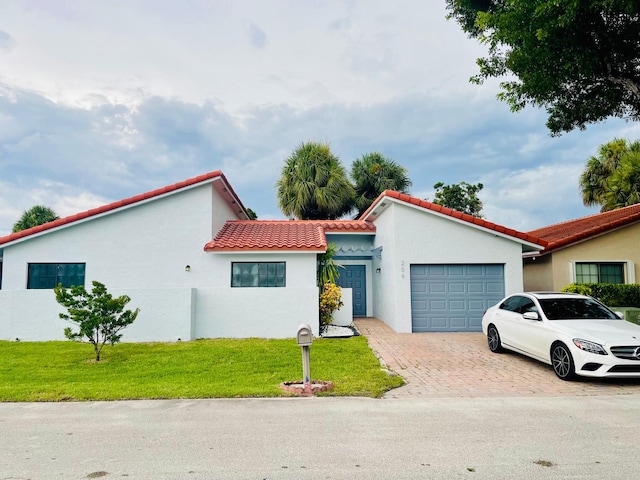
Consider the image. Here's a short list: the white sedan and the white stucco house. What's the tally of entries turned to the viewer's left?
0

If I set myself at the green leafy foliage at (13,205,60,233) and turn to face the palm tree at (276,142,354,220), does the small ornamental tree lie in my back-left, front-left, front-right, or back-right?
front-right

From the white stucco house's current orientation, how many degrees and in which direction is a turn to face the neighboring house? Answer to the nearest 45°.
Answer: approximately 90° to its left

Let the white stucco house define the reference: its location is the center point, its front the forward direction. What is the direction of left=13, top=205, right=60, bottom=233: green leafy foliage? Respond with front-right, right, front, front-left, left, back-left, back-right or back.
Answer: back-right

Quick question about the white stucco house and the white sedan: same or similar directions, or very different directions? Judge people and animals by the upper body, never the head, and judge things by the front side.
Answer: same or similar directions

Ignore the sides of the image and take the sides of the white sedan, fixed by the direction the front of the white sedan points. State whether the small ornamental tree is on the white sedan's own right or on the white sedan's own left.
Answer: on the white sedan's own right

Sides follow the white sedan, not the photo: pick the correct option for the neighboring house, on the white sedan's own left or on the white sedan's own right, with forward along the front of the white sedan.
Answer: on the white sedan's own left

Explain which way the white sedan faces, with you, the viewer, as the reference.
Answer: facing the viewer and to the right of the viewer

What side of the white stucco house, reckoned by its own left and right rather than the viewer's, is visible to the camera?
front
